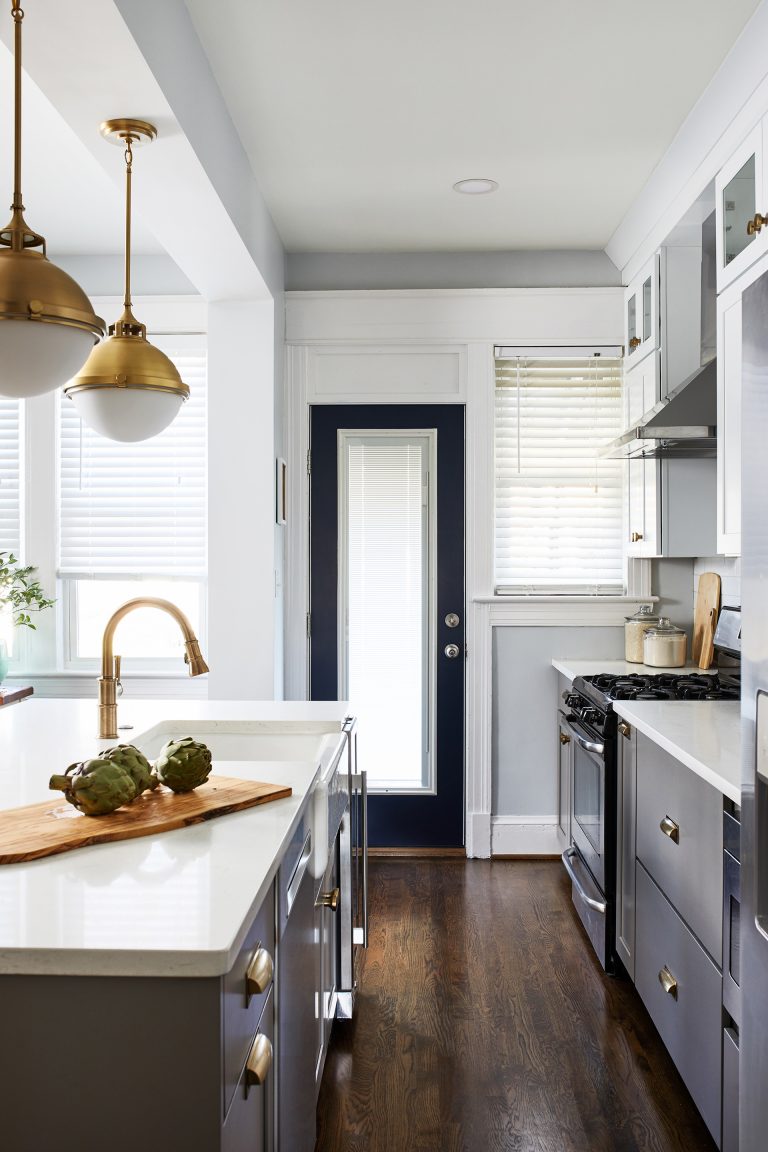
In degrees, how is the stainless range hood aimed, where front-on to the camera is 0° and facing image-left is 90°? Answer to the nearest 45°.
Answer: approximately 90°

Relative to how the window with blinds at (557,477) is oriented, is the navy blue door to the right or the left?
on its right

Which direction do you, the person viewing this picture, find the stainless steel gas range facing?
facing to the left of the viewer

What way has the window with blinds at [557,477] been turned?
toward the camera

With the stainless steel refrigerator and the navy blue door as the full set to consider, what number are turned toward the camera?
1

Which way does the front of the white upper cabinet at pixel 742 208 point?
to the viewer's left

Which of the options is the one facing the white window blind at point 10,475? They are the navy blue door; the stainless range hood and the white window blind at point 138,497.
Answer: the stainless range hood

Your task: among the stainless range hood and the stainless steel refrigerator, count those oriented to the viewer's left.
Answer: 2

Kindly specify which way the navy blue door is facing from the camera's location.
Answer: facing the viewer

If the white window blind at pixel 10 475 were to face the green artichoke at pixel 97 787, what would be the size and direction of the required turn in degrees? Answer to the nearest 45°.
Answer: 0° — it already faces it

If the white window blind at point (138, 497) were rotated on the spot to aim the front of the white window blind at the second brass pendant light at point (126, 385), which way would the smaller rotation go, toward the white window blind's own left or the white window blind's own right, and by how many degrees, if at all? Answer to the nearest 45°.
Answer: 0° — it already faces it

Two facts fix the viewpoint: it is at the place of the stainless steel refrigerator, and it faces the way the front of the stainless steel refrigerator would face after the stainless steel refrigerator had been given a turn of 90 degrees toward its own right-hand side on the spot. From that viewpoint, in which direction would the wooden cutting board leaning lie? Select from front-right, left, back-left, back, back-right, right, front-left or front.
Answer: front

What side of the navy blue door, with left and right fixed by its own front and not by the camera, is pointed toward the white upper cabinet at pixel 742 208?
front

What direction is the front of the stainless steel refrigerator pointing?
to the viewer's left
